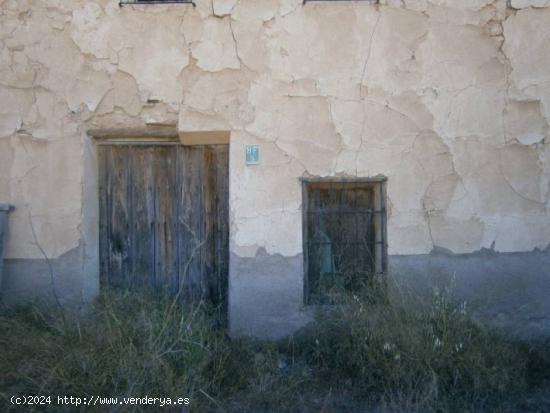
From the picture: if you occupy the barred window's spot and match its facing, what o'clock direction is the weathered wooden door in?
The weathered wooden door is roughly at 3 o'clock from the barred window.

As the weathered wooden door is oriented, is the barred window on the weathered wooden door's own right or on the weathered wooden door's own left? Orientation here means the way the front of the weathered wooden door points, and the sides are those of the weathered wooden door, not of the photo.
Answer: on the weathered wooden door's own left

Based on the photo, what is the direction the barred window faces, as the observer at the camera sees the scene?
facing the viewer

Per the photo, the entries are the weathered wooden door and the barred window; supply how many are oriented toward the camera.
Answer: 2

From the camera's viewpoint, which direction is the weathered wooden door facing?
toward the camera
